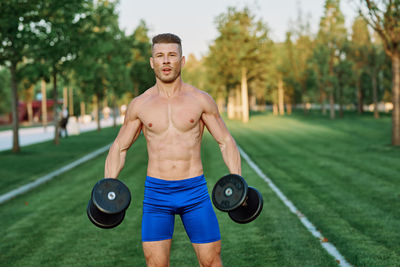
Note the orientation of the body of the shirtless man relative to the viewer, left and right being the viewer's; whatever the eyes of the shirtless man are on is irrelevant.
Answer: facing the viewer

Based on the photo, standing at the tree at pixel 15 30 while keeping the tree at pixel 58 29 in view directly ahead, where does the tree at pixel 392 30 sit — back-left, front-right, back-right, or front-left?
front-right

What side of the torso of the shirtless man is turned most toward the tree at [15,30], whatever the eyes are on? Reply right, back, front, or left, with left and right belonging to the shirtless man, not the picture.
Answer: back

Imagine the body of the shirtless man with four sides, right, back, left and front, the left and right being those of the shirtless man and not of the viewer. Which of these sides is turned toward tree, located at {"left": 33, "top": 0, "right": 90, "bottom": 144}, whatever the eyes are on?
back

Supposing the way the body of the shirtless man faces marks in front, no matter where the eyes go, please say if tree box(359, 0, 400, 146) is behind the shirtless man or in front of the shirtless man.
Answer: behind
